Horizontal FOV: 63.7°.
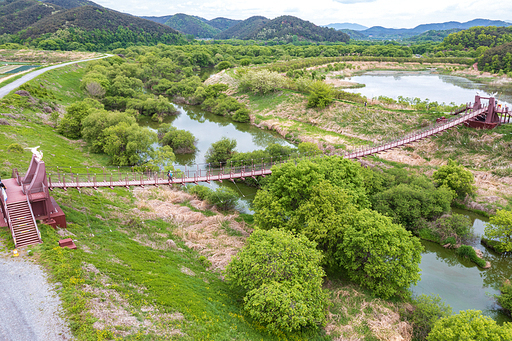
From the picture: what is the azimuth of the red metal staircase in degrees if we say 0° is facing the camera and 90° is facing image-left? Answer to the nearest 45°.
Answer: approximately 0°

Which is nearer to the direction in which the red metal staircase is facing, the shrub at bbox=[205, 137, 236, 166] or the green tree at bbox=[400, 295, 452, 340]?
the green tree

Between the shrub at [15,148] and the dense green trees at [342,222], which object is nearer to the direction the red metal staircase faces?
the dense green trees

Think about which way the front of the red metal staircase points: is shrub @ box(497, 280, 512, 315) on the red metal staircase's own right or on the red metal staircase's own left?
on the red metal staircase's own left

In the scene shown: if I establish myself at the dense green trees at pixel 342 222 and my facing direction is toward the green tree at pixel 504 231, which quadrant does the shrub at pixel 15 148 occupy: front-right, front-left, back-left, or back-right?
back-left

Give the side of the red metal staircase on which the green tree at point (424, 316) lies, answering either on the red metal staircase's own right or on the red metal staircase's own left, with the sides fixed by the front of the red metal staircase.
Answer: on the red metal staircase's own left

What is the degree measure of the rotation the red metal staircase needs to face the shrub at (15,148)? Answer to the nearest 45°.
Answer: approximately 180°

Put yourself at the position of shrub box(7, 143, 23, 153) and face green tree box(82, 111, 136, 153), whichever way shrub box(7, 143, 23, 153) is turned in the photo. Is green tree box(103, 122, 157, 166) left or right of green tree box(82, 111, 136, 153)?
right

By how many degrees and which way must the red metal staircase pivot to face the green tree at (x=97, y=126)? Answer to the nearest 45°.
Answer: approximately 180°

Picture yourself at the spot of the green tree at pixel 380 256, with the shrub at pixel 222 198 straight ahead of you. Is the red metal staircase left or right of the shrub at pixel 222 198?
left
